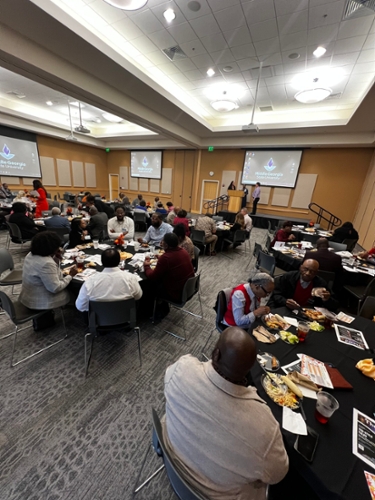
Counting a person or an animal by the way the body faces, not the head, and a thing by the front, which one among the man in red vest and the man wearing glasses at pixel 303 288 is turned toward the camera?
the man wearing glasses

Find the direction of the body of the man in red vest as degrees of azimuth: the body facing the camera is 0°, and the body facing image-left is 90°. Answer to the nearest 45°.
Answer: approximately 270°

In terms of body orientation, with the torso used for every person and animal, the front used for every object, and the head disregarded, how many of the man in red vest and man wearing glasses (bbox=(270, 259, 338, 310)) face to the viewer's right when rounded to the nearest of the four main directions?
1

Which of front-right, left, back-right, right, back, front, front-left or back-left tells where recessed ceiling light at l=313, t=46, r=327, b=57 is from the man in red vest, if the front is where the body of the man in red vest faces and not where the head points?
left

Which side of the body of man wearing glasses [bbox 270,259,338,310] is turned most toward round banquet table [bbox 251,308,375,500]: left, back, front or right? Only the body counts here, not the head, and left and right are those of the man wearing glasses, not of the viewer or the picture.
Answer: front

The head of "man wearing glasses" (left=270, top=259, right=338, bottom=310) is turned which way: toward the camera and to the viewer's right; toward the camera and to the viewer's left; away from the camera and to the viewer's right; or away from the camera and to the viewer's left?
toward the camera and to the viewer's left

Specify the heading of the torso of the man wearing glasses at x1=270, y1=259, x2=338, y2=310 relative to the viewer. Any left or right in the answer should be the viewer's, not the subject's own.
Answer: facing the viewer

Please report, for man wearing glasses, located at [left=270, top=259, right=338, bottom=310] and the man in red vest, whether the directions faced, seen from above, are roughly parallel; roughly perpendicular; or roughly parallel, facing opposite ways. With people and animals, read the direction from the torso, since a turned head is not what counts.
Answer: roughly perpendicular

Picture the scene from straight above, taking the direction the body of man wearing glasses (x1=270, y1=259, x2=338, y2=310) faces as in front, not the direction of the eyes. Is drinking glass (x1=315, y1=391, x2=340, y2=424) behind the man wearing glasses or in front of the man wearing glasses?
in front

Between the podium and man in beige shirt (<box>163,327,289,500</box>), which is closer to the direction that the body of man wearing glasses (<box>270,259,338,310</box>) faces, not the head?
the man in beige shirt

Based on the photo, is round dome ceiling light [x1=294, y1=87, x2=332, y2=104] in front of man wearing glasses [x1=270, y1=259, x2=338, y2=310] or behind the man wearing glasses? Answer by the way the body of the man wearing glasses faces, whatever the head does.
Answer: behind

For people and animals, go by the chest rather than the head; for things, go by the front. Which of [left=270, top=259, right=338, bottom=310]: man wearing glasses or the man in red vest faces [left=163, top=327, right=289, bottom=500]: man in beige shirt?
the man wearing glasses

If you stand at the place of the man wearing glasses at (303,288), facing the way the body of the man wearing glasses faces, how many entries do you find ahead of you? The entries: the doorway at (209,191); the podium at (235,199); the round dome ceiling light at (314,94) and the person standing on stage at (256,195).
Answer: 0

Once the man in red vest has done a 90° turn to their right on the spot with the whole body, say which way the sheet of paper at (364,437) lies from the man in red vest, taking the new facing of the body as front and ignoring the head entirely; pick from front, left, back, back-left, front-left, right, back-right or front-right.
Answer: front-left

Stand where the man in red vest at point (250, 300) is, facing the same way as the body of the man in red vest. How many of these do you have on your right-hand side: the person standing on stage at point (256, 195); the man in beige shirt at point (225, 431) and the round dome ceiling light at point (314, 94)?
1
